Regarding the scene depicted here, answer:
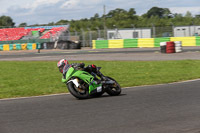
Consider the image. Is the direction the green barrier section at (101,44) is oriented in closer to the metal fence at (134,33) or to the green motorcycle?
the green motorcycle

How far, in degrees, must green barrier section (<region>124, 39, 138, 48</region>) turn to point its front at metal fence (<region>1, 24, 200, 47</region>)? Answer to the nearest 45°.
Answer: approximately 180°

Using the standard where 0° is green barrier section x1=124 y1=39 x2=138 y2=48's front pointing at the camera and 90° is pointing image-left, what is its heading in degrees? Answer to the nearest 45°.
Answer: approximately 0°
